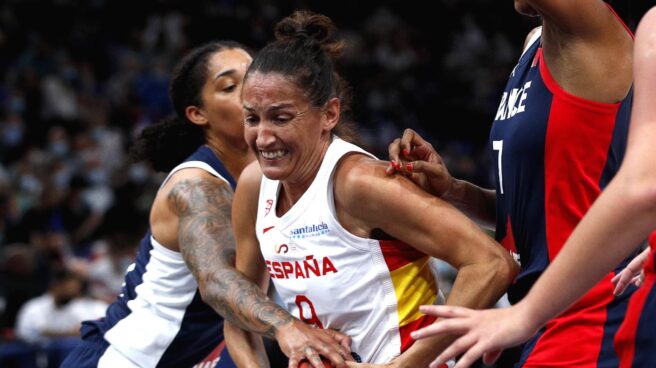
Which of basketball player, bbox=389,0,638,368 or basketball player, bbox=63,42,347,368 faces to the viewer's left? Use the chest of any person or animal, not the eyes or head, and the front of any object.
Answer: basketball player, bbox=389,0,638,368

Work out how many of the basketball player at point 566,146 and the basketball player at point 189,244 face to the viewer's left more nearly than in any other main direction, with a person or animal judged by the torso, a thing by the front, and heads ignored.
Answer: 1

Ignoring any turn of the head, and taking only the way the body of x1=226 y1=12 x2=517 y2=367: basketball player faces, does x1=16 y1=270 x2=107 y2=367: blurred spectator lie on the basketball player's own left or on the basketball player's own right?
on the basketball player's own right

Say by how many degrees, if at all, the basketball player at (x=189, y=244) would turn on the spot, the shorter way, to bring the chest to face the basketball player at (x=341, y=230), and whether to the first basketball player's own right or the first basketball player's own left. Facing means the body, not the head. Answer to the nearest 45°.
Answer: approximately 45° to the first basketball player's own right

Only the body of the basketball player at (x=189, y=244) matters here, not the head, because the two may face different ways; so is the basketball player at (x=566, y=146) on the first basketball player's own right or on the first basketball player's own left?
on the first basketball player's own right

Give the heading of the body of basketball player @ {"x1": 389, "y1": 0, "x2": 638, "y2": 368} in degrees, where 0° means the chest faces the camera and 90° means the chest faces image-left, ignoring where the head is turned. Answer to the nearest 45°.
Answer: approximately 90°

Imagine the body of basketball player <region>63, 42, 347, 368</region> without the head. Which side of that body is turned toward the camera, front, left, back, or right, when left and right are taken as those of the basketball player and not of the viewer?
right

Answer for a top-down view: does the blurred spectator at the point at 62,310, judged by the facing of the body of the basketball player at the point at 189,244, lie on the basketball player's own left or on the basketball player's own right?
on the basketball player's own left
